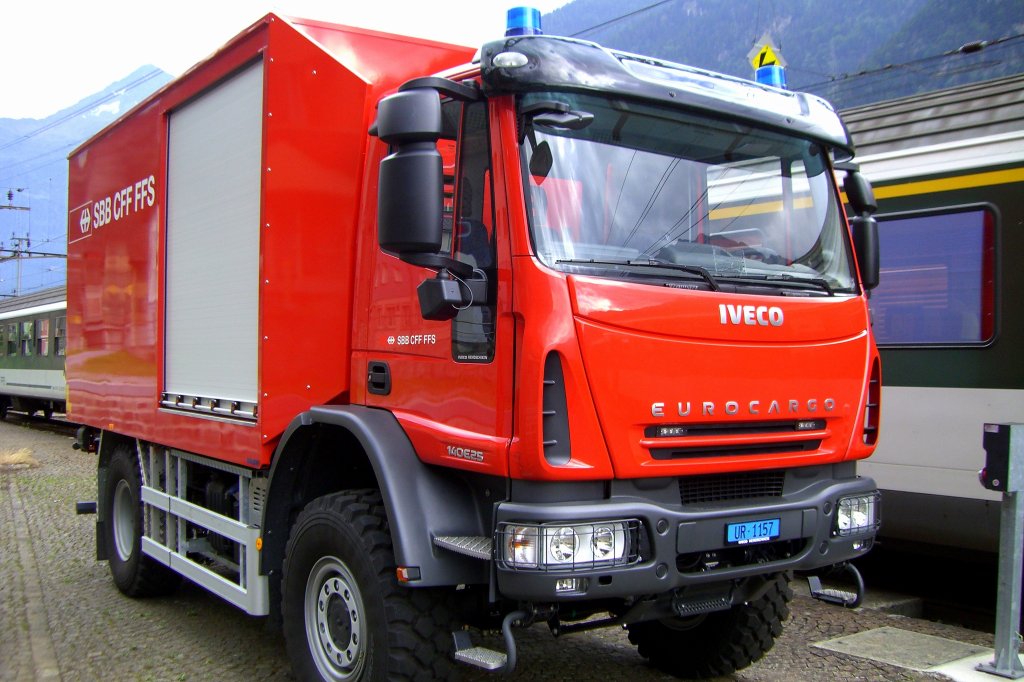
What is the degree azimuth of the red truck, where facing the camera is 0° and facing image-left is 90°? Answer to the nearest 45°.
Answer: approximately 315°

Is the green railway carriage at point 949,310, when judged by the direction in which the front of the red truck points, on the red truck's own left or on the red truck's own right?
on the red truck's own left

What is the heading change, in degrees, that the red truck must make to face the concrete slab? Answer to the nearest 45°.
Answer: approximately 90° to its left

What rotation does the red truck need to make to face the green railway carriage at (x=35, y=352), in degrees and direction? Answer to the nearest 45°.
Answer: approximately 180°
